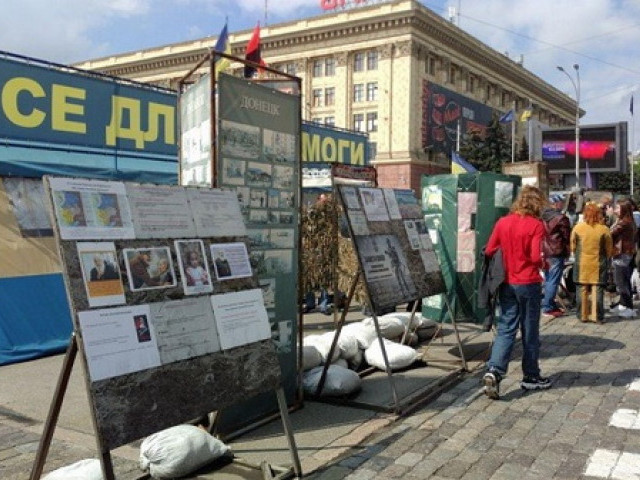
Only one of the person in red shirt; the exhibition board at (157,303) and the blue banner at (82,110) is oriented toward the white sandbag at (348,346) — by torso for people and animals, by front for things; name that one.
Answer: the blue banner

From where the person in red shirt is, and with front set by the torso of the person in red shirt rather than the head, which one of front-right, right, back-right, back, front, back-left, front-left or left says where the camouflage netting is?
left

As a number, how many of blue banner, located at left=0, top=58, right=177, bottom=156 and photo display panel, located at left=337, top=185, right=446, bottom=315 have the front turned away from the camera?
0

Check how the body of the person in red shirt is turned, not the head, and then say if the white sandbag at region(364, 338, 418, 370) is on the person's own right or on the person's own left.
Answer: on the person's own left

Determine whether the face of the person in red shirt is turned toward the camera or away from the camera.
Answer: away from the camera

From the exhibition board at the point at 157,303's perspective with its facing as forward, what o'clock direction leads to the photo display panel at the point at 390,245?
The photo display panel is roughly at 9 o'clock from the exhibition board.

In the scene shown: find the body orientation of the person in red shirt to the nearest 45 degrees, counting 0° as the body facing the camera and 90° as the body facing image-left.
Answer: approximately 225°

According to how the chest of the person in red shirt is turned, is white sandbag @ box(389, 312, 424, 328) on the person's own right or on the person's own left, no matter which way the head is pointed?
on the person's own left

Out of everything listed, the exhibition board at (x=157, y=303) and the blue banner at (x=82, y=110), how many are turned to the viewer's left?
0

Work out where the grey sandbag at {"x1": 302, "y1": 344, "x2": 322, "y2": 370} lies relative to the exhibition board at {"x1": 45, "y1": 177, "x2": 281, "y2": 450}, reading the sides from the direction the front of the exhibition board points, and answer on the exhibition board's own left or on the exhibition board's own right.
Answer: on the exhibition board's own left

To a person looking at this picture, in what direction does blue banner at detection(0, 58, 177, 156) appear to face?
facing the viewer and to the right of the viewer
